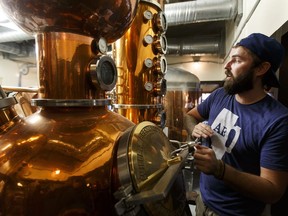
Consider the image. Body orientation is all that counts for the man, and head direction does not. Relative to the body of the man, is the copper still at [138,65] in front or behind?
in front

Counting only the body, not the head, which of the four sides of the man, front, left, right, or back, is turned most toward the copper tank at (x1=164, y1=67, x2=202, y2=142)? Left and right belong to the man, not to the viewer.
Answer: right

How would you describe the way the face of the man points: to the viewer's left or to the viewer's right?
to the viewer's left

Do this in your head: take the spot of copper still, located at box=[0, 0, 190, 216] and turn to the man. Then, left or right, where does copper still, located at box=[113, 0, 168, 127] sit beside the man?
left

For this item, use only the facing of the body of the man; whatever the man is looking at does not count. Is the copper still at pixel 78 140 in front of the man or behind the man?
in front

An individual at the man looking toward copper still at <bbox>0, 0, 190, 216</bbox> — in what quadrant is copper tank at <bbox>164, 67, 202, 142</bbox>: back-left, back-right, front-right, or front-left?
front-right

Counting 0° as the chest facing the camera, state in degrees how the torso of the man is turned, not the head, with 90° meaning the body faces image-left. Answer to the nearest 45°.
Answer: approximately 45°
